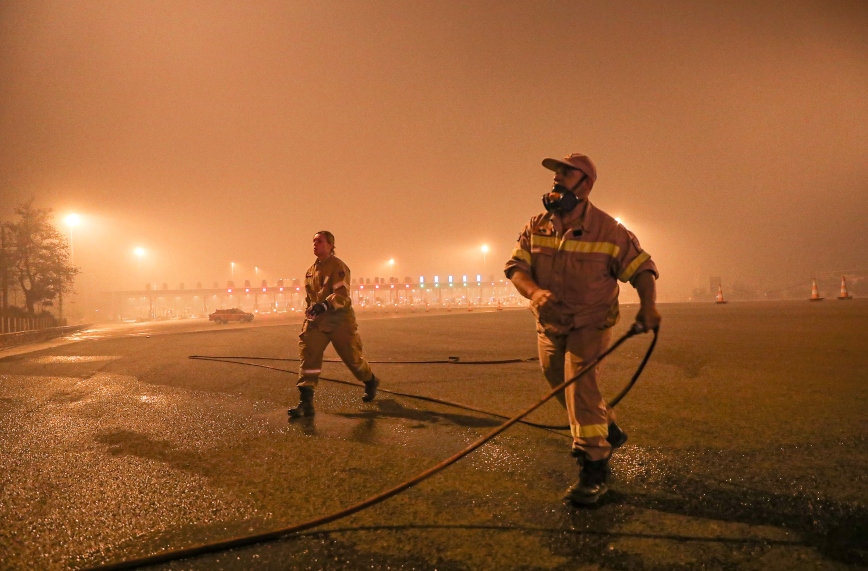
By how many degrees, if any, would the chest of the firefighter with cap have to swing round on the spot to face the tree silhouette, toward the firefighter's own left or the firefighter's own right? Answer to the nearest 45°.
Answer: approximately 90° to the firefighter's own right

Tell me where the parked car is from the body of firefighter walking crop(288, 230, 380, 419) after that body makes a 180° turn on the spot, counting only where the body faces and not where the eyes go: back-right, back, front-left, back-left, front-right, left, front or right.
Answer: front-left

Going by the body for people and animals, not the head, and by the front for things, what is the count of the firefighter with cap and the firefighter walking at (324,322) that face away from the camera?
0

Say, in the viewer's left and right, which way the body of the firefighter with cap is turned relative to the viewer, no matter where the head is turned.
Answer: facing the viewer and to the left of the viewer

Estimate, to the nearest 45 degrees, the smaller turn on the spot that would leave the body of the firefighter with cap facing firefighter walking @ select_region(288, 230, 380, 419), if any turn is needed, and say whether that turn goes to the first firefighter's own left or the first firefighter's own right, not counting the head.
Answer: approximately 90° to the first firefighter's own right
